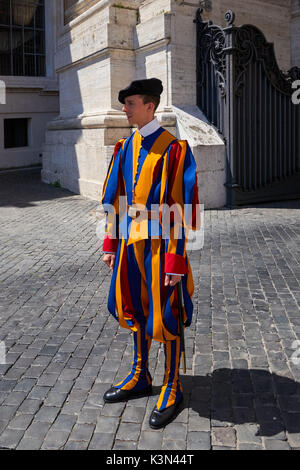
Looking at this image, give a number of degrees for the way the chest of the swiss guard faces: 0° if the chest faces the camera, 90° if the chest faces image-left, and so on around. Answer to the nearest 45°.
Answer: approximately 45°
